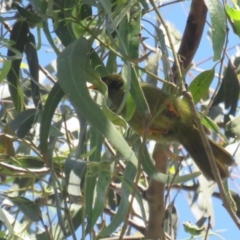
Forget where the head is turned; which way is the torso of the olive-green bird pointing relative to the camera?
to the viewer's left
